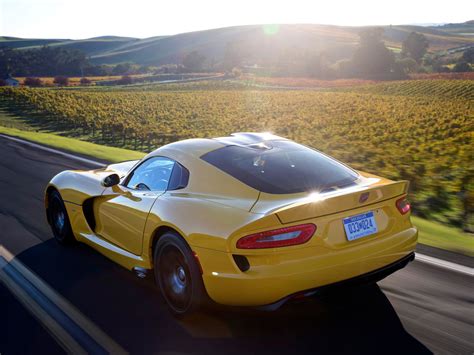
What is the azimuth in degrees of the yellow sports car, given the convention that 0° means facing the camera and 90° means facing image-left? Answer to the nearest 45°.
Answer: approximately 135°
